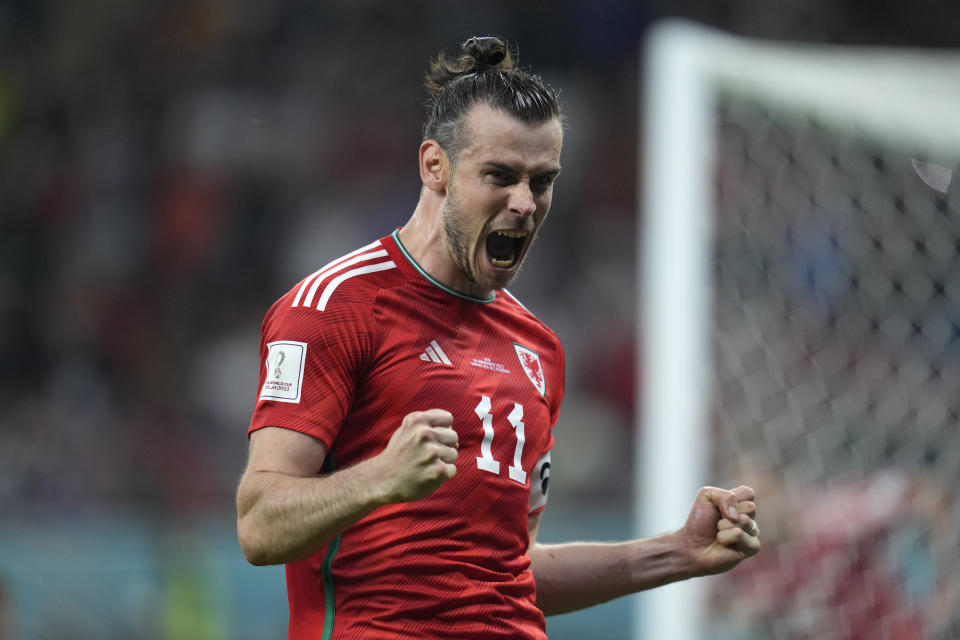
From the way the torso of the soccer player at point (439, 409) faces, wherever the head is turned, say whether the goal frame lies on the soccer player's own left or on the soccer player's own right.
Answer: on the soccer player's own left

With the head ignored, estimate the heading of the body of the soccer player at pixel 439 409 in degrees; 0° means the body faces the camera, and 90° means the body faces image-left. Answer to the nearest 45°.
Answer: approximately 315°

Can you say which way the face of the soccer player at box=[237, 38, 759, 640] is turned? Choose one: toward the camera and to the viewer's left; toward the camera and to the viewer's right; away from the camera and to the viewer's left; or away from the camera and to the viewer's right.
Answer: toward the camera and to the viewer's right

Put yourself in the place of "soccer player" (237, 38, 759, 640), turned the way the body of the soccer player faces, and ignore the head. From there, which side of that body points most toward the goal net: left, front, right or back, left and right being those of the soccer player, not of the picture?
left
